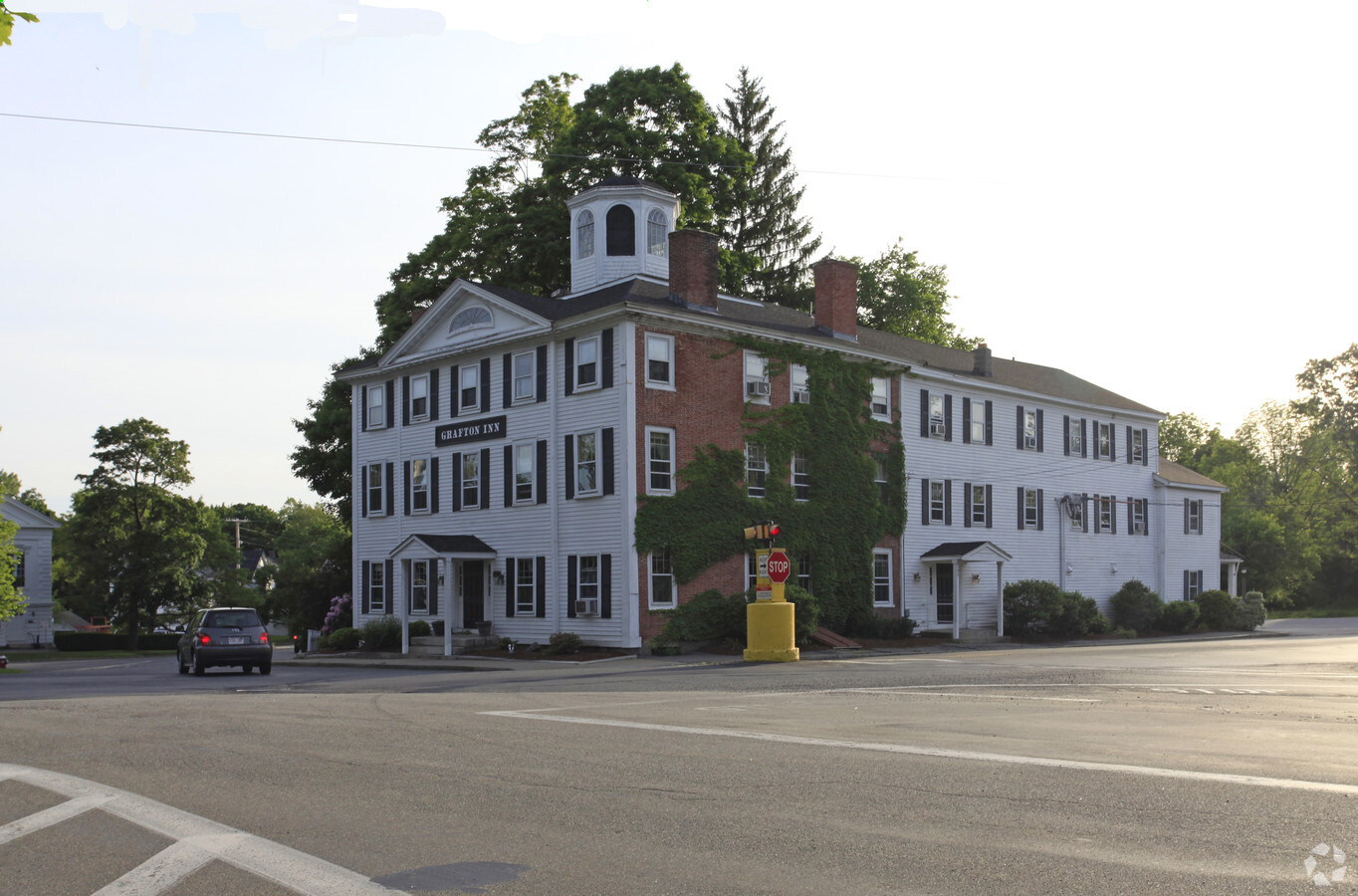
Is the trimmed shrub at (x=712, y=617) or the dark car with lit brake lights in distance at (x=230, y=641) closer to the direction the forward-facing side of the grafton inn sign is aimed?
the dark car with lit brake lights in distance

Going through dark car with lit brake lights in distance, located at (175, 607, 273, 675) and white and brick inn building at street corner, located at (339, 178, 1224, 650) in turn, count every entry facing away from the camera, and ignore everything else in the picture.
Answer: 1

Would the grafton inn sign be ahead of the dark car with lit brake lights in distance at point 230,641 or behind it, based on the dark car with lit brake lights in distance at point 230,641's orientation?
ahead

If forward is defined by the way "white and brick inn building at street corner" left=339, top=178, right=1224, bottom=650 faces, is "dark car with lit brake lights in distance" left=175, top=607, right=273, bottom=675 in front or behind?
in front

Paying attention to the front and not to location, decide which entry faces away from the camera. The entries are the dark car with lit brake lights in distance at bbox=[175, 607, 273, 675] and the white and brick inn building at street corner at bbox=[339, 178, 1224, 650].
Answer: the dark car with lit brake lights in distance

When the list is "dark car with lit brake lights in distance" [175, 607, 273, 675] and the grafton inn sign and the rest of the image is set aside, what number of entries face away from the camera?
1

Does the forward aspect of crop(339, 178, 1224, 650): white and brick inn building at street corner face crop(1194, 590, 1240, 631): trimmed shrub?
no

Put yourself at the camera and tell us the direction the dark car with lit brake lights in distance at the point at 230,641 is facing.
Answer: facing away from the viewer

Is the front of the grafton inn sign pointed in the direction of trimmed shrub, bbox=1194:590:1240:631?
no

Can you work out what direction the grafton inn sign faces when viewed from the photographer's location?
facing the viewer and to the left of the viewer

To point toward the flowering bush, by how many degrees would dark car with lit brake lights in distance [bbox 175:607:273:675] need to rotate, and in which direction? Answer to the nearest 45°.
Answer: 0° — it already faces it

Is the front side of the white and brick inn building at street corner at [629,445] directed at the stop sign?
no
